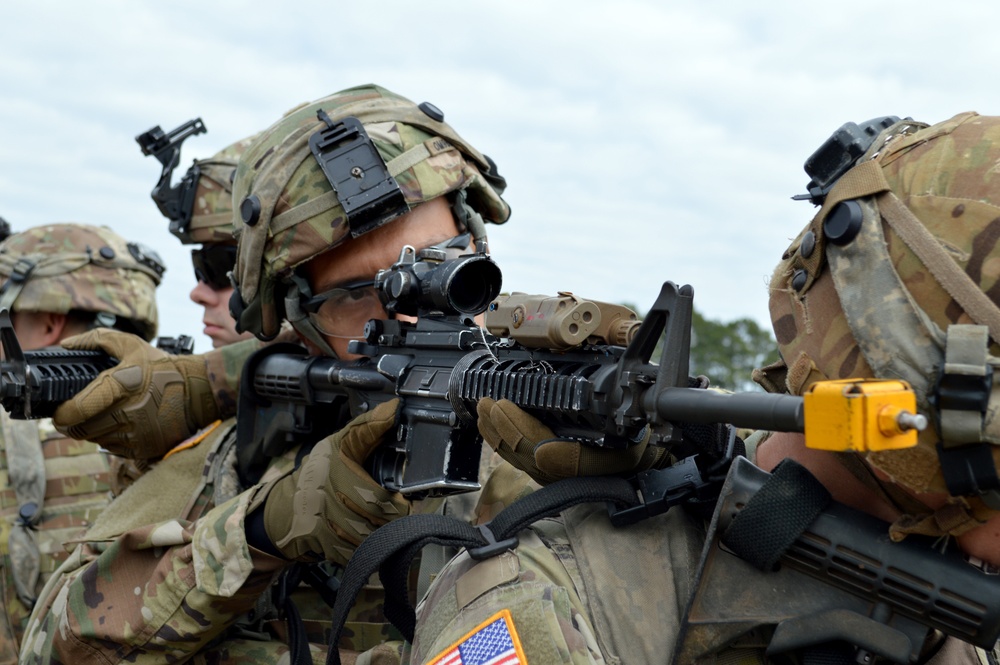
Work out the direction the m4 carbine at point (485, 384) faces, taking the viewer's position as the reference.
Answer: facing the viewer and to the right of the viewer

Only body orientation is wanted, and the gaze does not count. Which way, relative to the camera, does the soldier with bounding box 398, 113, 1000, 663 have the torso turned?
to the viewer's right

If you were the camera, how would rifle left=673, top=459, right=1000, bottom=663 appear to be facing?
facing to the right of the viewer

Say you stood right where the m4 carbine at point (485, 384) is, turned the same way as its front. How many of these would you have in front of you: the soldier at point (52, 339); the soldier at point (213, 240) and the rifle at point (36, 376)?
0

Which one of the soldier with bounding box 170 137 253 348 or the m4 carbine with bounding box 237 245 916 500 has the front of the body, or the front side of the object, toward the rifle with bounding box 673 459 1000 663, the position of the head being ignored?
the m4 carbine

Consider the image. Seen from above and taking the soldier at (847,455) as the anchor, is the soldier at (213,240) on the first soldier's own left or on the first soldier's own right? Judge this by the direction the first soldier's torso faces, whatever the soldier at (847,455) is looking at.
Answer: on the first soldier's own left

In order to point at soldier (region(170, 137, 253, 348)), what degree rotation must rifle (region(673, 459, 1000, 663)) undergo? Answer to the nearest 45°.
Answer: approximately 135° to its left

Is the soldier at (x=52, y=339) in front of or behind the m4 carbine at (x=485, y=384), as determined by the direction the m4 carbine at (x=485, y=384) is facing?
behind
